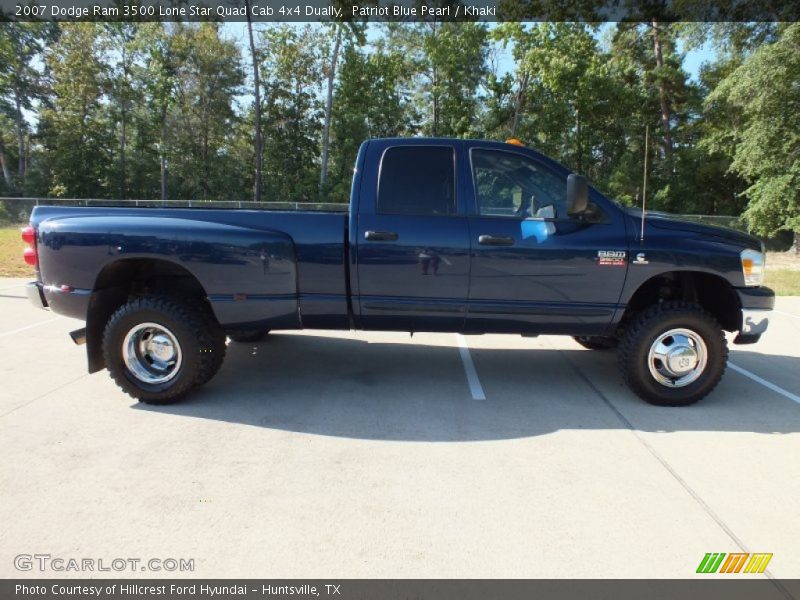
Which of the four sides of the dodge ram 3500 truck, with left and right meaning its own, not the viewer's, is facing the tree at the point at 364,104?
left

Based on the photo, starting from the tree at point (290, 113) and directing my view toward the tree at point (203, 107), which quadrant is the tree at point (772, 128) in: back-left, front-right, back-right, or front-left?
back-left

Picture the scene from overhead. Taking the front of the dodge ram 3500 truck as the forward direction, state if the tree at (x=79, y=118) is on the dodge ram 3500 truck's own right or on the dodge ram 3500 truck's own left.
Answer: on the dodge ram 3500 truck's own left

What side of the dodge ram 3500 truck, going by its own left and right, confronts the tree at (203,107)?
left

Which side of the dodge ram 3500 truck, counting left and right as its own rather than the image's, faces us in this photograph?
right

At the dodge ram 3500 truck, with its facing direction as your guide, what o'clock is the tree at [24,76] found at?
The tree is roughly at 8 o'clock from the dodge ram 3500 truck.

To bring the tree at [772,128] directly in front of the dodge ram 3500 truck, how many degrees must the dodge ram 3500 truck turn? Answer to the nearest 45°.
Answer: approximately 45° to its left

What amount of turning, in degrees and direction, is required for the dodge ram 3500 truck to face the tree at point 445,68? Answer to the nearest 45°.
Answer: approximately 90° to its left

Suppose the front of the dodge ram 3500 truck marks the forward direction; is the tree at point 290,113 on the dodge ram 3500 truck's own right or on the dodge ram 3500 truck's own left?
on the dodge ram 3500 truck's own left

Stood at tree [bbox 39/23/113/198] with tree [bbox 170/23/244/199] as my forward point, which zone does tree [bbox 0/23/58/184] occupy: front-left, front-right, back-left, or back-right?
back-left

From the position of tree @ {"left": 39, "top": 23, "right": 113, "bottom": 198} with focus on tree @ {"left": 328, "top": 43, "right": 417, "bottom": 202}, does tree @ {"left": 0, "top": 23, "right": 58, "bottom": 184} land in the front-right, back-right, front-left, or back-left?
back-left

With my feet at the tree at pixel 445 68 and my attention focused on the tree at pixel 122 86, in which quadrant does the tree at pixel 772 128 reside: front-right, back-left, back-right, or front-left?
back-left
